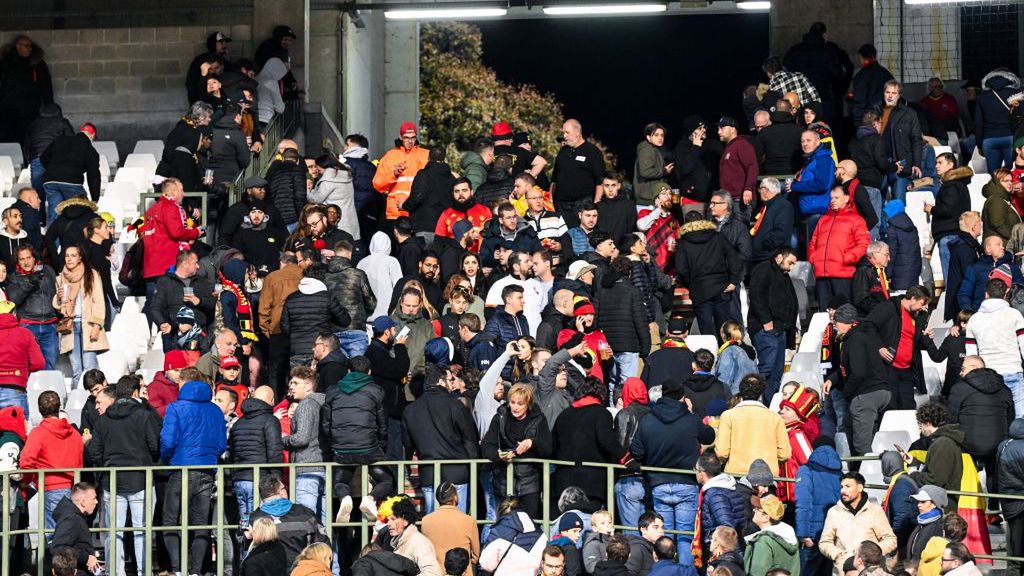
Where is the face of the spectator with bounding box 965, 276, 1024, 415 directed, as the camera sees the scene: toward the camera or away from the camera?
away from the camera

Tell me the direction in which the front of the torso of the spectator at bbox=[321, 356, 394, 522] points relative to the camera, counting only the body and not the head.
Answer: away from the camera

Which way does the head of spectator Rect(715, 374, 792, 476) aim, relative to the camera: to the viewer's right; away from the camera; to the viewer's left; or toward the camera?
away from the camera

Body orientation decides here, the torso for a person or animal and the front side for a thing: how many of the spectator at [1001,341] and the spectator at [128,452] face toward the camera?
0

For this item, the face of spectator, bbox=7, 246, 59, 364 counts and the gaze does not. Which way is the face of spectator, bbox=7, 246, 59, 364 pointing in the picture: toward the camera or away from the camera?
toward the camera

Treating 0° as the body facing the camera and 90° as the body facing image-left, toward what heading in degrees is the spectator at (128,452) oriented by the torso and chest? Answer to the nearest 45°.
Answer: approximately 180°

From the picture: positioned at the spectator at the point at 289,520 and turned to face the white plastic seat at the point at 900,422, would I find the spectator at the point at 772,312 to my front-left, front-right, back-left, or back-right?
front-left

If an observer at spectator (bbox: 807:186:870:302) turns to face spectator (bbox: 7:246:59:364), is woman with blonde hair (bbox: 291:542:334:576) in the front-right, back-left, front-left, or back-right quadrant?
front-left

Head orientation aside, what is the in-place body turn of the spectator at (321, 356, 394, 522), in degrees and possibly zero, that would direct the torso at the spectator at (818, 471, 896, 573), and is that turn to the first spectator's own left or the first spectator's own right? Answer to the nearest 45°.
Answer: approximately 135° to the first spectator's own right

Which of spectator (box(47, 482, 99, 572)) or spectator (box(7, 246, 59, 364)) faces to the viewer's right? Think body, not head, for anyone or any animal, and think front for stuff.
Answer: spectator (box(47, 482, 99, 572))

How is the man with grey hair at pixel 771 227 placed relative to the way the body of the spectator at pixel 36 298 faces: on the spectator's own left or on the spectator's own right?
on the spectator's own left

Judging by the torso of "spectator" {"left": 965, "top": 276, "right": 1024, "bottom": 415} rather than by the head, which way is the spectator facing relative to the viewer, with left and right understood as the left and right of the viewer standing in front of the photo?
facing away from the viewer

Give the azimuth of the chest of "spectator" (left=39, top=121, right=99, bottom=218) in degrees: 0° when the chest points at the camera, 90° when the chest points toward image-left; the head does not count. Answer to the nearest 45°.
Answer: approximately 225°

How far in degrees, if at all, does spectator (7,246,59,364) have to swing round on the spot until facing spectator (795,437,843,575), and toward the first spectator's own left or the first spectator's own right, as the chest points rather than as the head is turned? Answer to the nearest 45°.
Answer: approximately 45° to the first spectator's own left

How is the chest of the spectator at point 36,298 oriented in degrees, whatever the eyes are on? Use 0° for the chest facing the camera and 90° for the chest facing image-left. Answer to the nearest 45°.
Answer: approximately 0°

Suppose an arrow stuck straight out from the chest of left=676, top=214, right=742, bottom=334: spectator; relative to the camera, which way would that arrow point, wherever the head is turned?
away from the camera

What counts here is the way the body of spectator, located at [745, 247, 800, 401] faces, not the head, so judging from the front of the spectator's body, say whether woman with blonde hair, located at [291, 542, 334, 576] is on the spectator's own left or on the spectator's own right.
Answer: on the spectator's own right
